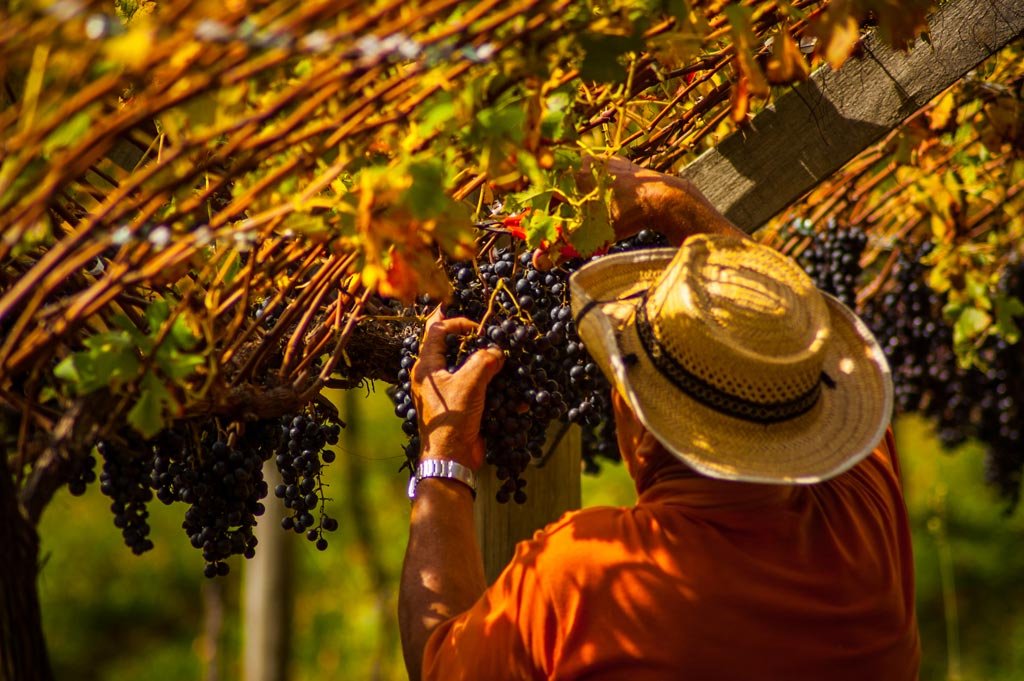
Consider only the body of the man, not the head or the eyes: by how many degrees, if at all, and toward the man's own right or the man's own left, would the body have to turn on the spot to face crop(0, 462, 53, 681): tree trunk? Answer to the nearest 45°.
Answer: approximately 90° to the man's own left

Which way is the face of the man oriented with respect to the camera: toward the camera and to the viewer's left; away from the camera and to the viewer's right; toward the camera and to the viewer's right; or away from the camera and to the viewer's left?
away from the camera and to the viewer's left

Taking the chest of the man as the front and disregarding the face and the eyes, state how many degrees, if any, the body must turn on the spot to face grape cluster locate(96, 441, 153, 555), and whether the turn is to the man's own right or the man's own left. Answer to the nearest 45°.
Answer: approximately 45° to the man's own left

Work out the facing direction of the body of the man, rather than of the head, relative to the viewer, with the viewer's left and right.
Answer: facing away from the viewer and to the left of the viewer

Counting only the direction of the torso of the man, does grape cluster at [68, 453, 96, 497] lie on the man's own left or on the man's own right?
on the man's own left

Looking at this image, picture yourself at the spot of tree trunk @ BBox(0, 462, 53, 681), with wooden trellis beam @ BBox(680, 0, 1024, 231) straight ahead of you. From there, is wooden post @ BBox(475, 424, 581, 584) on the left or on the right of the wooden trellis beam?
left

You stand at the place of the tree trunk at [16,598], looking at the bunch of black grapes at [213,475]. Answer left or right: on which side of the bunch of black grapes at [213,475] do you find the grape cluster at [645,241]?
right
